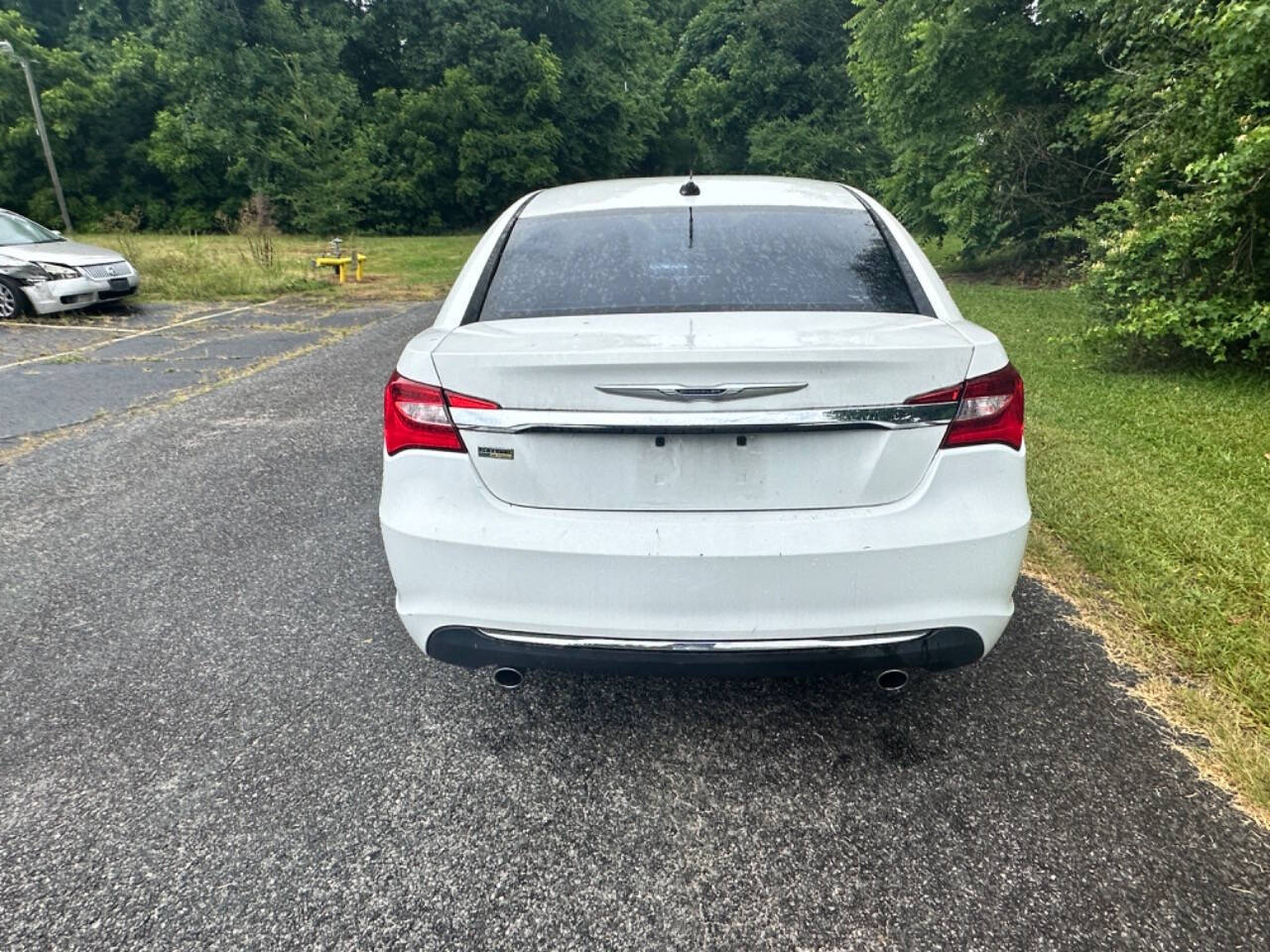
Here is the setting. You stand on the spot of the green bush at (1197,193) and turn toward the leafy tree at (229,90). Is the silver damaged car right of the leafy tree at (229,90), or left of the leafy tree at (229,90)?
left

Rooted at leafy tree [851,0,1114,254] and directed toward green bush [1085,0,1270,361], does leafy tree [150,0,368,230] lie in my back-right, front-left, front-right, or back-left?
back-right

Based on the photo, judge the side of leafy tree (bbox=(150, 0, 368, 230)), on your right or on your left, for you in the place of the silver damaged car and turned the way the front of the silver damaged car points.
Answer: on your left

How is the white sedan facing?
away from the camera

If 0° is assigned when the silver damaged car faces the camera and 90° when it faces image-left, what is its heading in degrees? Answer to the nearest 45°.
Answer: approximately 315°

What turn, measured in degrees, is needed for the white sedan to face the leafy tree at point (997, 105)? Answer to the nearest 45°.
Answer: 0° — it already faces it

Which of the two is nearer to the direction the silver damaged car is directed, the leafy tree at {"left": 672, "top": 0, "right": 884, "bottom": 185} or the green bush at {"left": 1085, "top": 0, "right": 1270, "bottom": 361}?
the green bush

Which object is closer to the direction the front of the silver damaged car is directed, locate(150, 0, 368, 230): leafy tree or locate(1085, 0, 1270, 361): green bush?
the green bush

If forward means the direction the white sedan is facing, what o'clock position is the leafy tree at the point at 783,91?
The leafy tree is roughly at 12 o'clock from the white sedan.

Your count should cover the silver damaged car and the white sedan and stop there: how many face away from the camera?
1

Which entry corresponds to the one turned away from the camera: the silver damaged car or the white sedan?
the white sedan

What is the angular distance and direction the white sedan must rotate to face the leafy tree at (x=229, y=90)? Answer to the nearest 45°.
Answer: approximately 45° to its left
